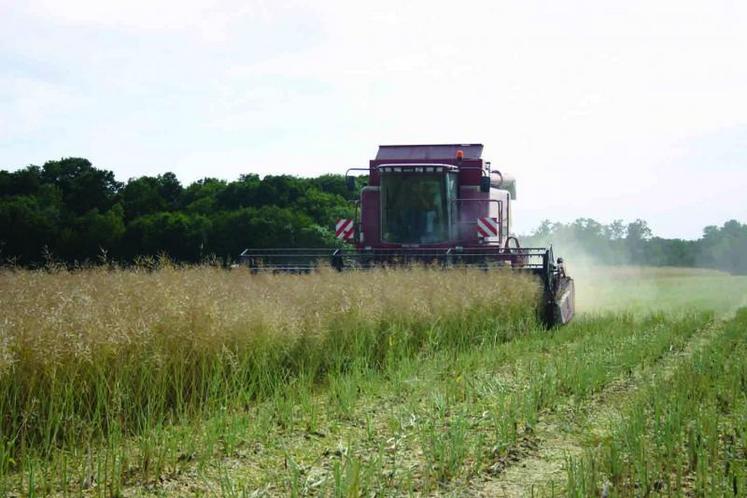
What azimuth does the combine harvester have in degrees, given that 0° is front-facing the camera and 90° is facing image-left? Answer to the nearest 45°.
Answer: approximately 0°
